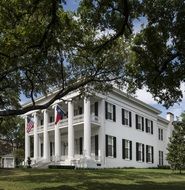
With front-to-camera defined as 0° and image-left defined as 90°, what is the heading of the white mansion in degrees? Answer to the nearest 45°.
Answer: approximately 45°

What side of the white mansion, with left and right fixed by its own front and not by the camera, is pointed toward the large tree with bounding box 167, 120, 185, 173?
left
